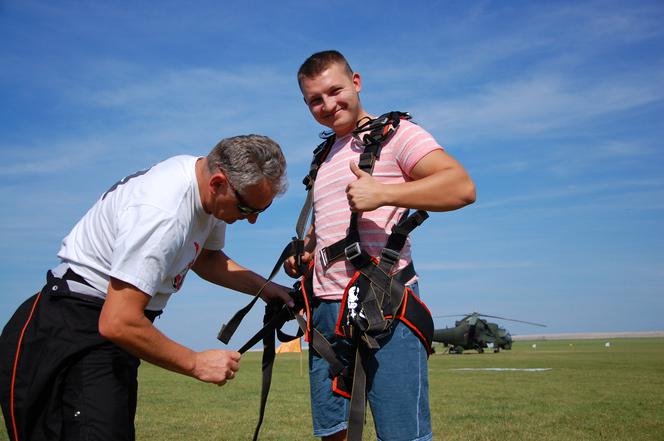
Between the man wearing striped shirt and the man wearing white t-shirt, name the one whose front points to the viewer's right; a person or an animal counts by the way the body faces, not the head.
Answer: the man wearing white t-shirt

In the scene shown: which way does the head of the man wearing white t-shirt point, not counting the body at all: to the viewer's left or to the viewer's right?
to the viewer's right

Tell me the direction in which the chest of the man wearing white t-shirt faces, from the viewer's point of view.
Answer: to the viewer's right

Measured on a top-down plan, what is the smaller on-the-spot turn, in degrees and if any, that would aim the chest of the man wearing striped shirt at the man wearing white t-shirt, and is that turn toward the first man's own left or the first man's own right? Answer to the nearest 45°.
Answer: approximately 45° to the first man's own right

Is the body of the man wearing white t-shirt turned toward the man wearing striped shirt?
yes

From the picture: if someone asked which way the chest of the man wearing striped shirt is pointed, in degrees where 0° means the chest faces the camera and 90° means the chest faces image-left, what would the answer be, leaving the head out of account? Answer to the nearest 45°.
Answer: approximately 45°

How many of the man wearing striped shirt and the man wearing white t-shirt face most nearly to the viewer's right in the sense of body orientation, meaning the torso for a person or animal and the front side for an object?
1
